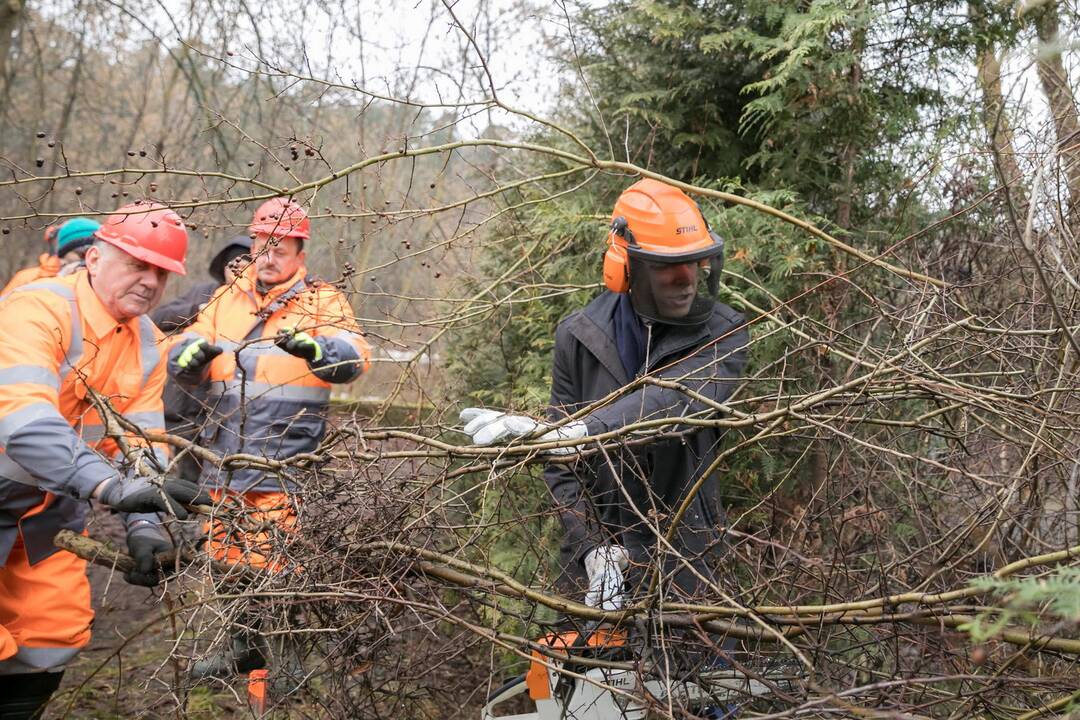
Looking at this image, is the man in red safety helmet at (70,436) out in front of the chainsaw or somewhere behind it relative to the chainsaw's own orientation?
behind

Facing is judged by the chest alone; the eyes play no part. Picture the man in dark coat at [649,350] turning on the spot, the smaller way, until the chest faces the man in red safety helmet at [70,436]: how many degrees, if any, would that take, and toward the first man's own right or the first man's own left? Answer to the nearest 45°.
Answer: approximately 90° to the first man's own right

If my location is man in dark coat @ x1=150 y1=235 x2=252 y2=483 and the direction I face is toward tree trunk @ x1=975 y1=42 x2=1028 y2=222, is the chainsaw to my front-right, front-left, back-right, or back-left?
front-right

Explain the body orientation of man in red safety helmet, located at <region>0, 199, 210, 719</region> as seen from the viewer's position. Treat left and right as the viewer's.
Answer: facing the viewer and to the right of the viewer

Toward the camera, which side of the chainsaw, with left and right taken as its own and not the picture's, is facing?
right

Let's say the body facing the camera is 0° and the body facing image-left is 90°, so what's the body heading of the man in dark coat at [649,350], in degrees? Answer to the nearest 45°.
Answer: approximately 0°

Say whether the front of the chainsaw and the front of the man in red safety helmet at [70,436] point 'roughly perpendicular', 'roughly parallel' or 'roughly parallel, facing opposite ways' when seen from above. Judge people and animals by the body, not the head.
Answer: roughly parallel

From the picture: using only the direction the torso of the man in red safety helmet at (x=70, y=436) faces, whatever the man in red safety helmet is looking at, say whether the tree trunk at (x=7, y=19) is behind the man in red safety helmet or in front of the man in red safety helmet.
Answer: behind

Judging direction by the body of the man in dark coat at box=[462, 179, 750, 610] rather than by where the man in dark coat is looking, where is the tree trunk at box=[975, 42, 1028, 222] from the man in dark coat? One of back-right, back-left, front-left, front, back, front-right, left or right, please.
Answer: back-left

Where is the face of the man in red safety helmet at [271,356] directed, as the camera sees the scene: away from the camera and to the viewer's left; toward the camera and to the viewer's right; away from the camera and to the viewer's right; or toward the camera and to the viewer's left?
toward the camera and to the viewer's left

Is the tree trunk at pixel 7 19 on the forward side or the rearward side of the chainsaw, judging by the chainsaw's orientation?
on the rearward side

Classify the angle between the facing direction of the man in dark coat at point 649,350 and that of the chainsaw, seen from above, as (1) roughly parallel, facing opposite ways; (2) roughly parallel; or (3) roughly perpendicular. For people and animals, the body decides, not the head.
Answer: roughly perpendicular

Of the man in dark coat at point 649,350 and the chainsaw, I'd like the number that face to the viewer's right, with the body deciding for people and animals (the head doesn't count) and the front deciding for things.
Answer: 1

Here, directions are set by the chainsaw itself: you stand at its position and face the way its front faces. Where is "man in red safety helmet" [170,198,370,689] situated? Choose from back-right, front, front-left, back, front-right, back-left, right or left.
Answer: back-left
